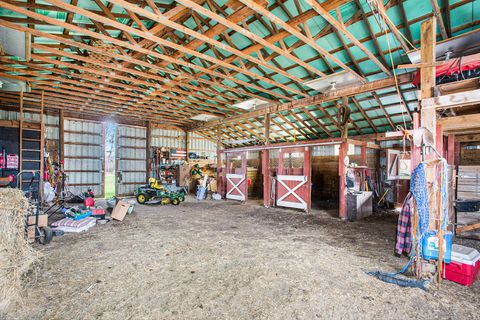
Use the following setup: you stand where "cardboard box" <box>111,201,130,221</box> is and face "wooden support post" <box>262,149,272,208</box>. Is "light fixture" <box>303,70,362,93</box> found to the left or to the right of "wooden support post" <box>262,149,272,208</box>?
right

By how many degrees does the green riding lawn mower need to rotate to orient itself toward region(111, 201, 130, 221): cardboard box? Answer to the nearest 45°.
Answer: approximately 45° to its right
